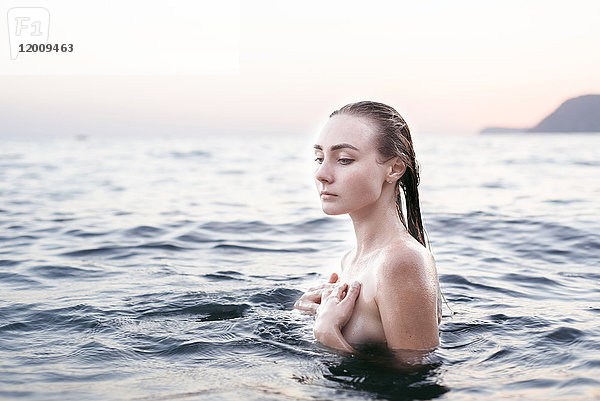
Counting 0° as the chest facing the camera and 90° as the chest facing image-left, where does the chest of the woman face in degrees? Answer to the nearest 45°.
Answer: approximately 45°
